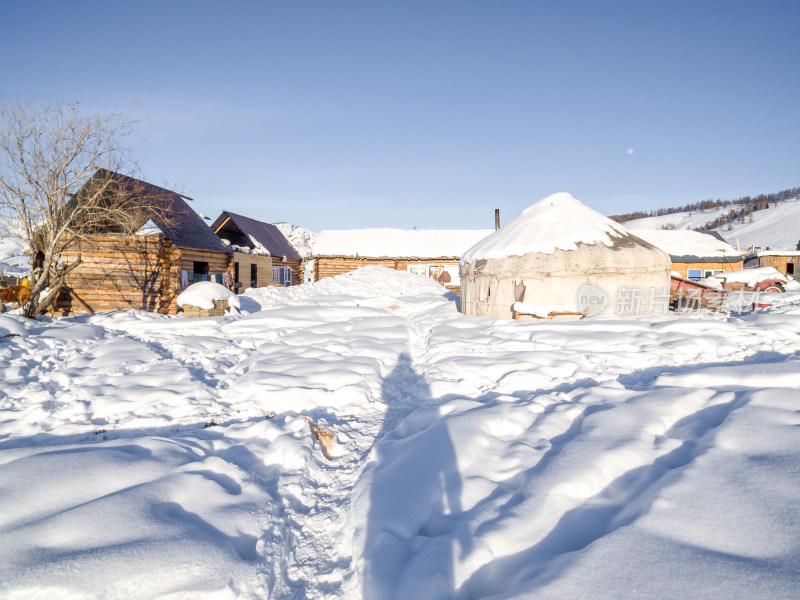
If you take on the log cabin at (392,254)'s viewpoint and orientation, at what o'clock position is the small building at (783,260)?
The small building is roughly at 9 o'clock from the log cabin.

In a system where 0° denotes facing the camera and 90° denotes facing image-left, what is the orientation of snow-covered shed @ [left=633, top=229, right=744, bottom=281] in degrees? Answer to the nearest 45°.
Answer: approximately 0°

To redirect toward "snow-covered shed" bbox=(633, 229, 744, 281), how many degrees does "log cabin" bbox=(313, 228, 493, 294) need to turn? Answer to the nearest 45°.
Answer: approximately 90° to its left

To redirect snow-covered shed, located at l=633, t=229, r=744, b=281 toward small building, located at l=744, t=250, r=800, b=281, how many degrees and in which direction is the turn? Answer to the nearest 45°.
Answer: approximately 135° to its left

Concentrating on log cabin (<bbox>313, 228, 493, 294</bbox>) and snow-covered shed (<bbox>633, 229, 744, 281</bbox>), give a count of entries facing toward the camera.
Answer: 2

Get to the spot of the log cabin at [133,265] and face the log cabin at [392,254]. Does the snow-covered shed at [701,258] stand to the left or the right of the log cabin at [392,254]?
right

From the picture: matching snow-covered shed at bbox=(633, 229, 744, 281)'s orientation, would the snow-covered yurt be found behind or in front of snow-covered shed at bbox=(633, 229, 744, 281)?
in front

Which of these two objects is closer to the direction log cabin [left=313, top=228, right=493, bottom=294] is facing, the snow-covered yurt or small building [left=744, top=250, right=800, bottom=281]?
the snow-covered yurt

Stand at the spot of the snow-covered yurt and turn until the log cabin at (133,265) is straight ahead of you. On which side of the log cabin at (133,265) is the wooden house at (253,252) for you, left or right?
right
